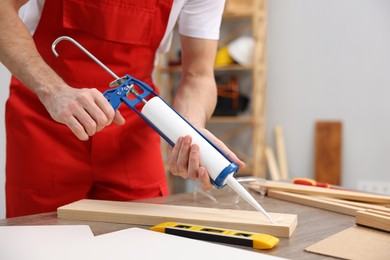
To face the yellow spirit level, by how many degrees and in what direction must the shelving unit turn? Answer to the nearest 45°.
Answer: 0° — it already faces it

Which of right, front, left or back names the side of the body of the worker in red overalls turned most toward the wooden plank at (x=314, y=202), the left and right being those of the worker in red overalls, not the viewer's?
left

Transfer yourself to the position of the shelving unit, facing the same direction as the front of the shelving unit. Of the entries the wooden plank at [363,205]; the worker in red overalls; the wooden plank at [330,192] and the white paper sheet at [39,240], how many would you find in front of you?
4

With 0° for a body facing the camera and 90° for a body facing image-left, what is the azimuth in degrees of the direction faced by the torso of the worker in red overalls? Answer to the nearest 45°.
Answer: approximately 0°

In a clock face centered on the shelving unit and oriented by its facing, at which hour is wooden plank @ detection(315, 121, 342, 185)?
The wooden plank is roughly at 10 o'clock from the shelving unit.

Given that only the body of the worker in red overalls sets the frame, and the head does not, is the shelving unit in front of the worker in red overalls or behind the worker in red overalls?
behind

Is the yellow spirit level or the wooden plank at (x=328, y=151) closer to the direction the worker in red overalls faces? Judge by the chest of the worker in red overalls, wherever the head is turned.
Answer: the yellow spirit level

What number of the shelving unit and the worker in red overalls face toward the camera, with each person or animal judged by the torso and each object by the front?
2
